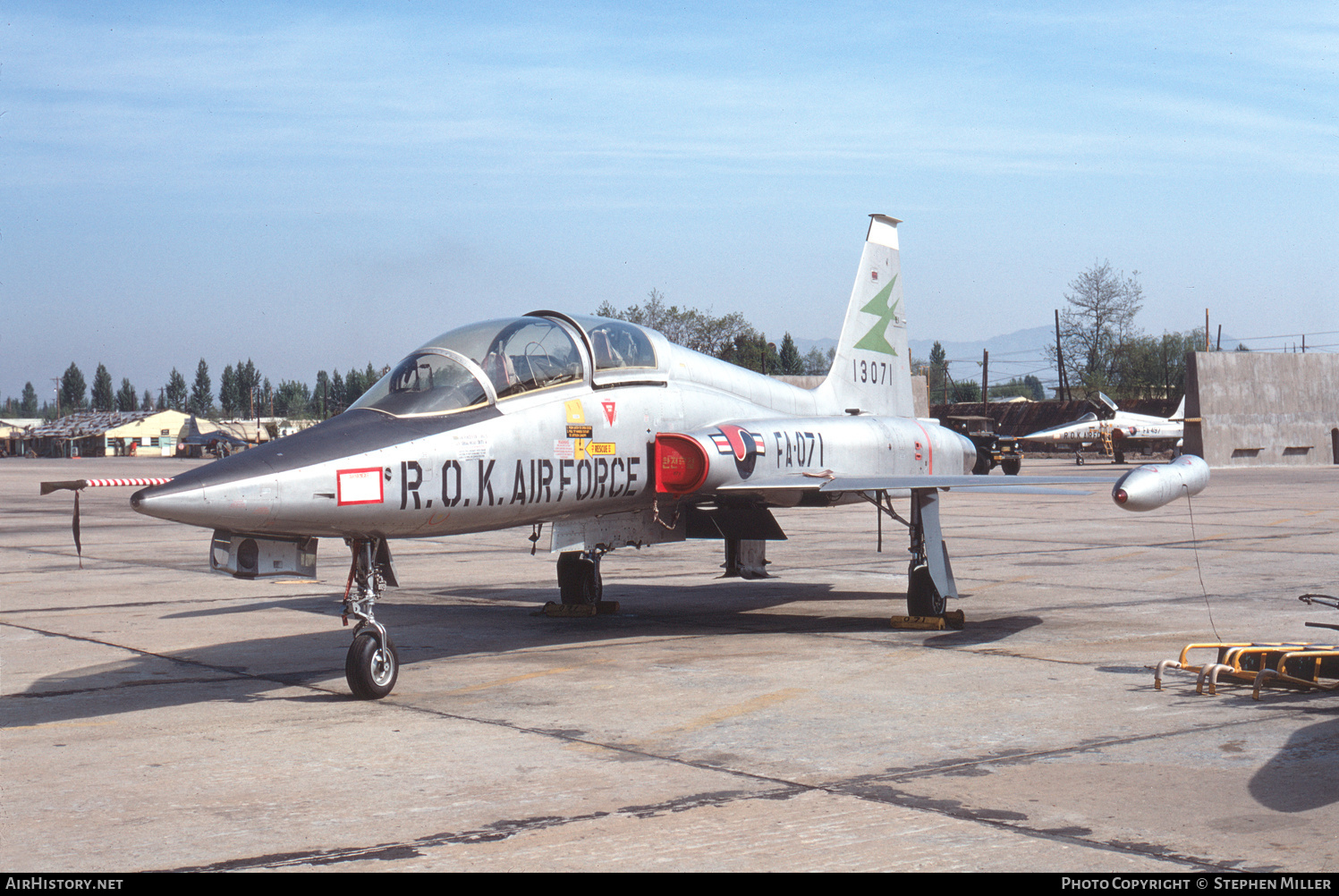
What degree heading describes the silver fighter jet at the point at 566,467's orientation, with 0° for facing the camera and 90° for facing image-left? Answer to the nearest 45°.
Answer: approximately 45°
